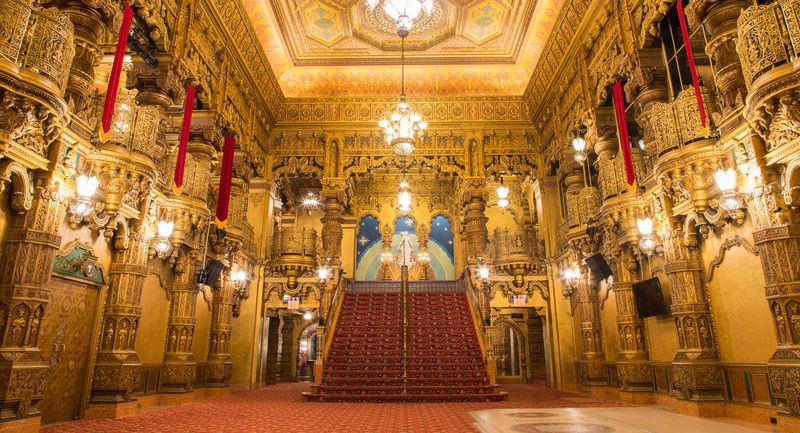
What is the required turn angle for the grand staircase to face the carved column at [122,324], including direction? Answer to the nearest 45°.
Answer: approximately 45° to its right

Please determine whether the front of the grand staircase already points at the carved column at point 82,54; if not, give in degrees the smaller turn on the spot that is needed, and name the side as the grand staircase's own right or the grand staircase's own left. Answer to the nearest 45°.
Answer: approximately 45° to the grand staircase's own right

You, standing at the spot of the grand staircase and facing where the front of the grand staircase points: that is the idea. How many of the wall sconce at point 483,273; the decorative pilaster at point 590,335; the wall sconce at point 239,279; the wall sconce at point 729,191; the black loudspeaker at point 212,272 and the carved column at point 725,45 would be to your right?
2

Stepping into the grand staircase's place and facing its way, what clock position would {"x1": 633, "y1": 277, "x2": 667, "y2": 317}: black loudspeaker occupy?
The black loudspeaker is roughly at 10 o'clock from the grand staircase.

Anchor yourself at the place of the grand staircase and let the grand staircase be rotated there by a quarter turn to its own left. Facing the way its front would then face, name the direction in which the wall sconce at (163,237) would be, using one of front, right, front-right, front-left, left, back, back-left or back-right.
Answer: back-right

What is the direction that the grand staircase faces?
toward the camera

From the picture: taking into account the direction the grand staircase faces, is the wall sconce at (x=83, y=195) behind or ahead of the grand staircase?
ahead

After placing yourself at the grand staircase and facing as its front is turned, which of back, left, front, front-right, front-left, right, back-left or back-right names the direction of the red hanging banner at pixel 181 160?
front-right

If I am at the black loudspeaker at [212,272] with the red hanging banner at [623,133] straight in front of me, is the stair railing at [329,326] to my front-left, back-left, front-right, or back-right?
front-left

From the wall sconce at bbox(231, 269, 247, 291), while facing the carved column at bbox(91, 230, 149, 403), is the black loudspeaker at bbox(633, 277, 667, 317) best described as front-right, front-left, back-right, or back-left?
front-left

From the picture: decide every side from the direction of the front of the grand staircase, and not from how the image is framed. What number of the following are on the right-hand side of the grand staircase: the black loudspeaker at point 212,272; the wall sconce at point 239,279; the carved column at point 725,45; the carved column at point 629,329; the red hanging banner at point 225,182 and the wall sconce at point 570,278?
3

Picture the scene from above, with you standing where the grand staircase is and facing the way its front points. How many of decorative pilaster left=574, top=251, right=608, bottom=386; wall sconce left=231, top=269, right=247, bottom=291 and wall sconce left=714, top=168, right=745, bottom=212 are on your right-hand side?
1

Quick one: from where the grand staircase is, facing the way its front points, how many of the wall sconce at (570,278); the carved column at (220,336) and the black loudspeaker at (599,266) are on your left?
2

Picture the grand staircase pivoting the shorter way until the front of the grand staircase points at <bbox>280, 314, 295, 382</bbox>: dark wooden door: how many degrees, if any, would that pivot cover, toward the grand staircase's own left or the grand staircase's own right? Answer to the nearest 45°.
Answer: approximately 135° to the grand staircase's own right

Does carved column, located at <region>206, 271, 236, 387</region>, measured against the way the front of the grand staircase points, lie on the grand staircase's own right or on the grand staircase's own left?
on the grand staircase's own right

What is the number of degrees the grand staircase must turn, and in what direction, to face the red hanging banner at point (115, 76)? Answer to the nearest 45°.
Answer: approximately 45° to its right

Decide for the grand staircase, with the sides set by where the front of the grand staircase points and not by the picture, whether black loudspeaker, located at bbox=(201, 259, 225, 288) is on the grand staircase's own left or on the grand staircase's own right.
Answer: on the grand staircase's own right

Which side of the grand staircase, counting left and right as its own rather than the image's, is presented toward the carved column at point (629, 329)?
left
